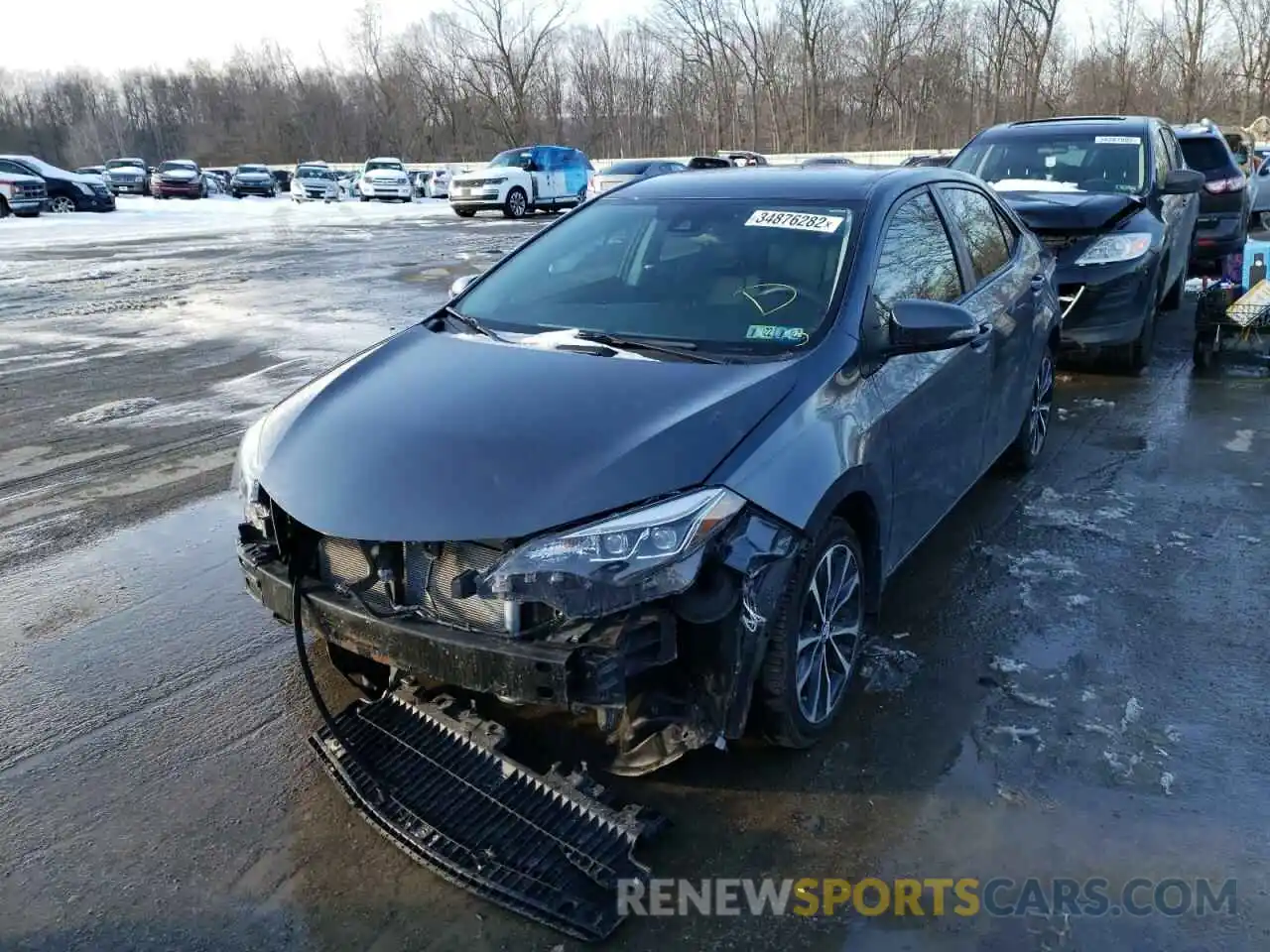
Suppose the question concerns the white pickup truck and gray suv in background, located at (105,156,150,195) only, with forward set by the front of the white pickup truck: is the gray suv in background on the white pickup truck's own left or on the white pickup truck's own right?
on the white pickup truck's own left

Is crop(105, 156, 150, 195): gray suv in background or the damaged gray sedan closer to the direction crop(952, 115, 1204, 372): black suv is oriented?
the damaged gray sedan

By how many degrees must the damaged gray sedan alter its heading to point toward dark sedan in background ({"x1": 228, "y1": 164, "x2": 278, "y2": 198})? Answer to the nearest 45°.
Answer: approximately 135° to its right

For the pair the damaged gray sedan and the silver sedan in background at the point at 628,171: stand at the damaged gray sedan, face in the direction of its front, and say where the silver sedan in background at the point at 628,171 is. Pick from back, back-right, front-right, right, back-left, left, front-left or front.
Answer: back-right

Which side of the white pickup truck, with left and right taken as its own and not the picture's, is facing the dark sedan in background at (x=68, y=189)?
left

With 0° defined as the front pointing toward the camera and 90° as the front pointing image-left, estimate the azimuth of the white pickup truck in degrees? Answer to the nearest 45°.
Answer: approximately 315°

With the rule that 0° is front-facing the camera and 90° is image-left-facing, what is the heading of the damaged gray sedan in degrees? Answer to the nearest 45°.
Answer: approximately 45°

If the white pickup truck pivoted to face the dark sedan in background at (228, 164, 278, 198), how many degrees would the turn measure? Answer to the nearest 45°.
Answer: approximately 90° to its left
